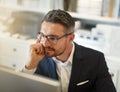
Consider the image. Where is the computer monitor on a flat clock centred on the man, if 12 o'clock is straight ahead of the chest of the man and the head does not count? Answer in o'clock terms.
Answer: The computer monitor is roughly at 11 o'clock from the man.

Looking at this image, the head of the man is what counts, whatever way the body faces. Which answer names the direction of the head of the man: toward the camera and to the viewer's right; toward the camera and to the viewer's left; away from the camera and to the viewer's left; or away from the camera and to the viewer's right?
toward the camera and to the viewer's left

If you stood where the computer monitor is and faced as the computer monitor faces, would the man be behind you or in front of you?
in front

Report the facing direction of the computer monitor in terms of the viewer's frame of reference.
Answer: facing away from the viewer and to the right of the viewer

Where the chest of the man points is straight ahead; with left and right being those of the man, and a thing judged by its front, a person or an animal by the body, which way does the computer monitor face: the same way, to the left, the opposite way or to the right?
the opposite way

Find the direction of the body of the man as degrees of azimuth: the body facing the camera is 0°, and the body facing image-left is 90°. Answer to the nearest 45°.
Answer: approximately 45°
